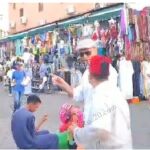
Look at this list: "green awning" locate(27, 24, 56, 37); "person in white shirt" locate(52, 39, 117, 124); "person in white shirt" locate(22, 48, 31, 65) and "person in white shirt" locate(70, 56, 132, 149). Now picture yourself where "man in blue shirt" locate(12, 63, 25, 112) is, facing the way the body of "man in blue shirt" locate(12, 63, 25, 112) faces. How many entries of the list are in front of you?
2

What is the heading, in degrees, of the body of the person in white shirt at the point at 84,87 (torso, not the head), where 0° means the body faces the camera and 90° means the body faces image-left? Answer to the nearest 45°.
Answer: approximately 45°

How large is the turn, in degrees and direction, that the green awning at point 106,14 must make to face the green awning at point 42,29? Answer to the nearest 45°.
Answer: approximately 90° to its right

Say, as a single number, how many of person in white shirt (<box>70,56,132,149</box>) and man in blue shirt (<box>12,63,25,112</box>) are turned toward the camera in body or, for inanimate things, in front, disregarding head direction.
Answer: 1

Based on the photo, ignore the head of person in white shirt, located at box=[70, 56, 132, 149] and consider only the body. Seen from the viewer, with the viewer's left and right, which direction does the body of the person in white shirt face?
facing away from the viewer and to the left of the viewer

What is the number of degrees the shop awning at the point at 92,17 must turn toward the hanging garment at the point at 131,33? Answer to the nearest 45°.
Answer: approximately 90° to its left

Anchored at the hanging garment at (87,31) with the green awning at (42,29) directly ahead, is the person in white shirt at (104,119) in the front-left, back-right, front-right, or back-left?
back-left

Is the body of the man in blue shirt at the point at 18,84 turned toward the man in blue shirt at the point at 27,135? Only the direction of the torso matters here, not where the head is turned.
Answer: yes
